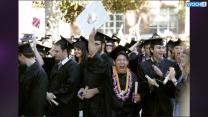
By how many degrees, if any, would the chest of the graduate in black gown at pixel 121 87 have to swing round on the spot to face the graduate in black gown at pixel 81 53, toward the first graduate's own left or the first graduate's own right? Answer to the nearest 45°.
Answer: approximately 135° to the first graduate's own right

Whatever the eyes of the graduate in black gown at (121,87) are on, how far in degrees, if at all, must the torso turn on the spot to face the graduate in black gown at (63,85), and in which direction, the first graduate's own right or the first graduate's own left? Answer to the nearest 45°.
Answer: approximately 90° to the first graduate's own right

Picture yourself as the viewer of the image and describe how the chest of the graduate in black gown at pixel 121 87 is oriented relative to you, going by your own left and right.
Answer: facing the viewer

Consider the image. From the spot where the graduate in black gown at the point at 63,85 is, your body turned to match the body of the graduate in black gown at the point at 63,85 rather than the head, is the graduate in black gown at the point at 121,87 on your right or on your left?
on your left
